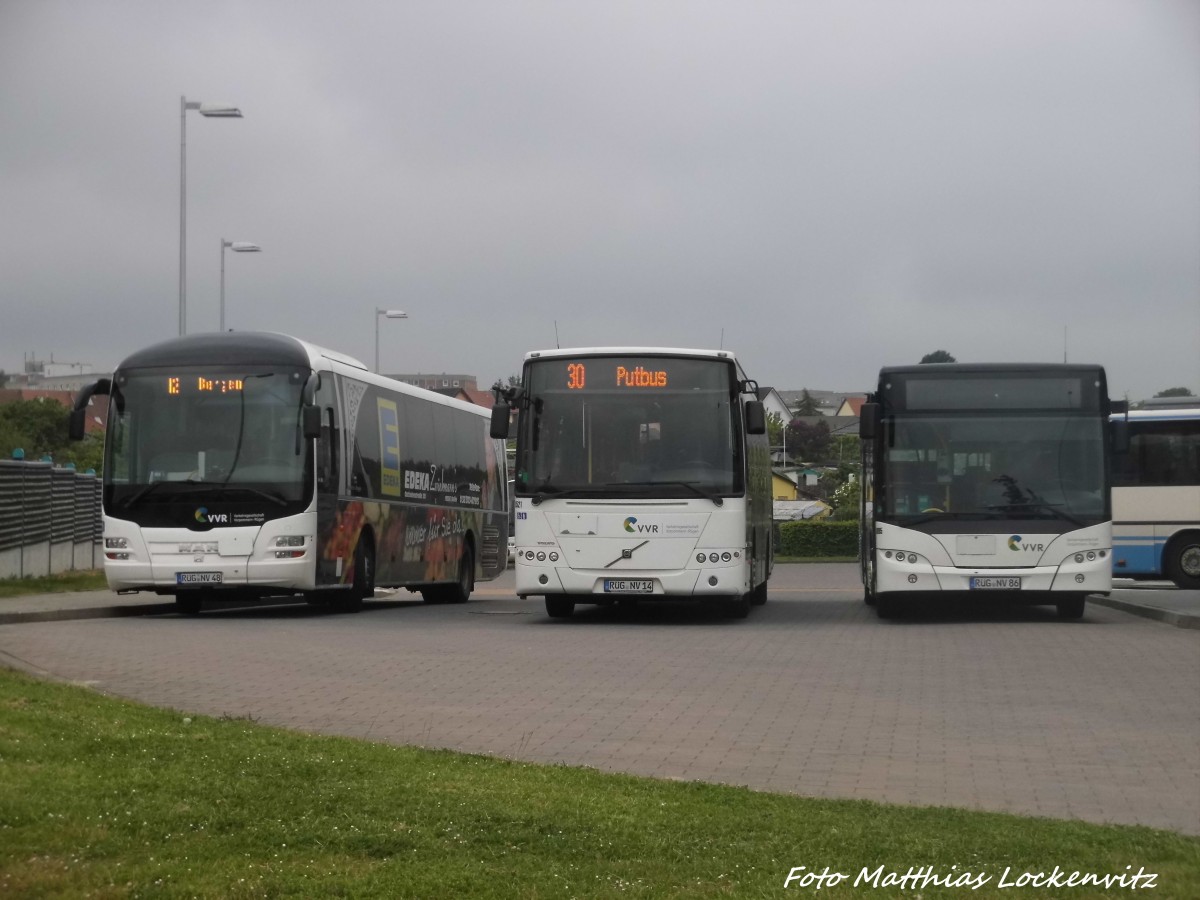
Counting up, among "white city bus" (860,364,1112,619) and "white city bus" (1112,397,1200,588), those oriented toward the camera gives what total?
1

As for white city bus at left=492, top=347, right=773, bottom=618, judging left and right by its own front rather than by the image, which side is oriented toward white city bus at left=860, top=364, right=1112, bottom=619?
left

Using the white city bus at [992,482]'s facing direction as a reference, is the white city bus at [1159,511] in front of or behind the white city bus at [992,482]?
behind

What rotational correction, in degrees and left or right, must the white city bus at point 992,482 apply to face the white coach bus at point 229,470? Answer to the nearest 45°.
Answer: approximately 90° to its right

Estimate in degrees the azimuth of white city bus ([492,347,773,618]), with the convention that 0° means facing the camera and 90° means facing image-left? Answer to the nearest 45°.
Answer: approximately 0°

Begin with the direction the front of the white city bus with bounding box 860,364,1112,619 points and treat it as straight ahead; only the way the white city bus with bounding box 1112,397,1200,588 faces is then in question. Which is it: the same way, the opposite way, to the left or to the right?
to the right

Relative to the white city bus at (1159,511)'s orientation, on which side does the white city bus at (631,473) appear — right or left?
on its left

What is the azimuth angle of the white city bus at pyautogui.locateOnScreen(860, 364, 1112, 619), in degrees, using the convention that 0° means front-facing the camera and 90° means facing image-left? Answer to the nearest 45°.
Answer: approximately 0°

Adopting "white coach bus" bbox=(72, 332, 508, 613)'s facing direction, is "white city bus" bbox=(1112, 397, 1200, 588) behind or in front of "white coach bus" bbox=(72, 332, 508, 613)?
behind

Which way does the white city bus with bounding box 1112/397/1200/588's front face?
to the viewer's left
